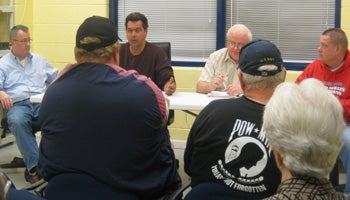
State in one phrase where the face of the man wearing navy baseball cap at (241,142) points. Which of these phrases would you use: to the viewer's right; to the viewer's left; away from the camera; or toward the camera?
away from the camera

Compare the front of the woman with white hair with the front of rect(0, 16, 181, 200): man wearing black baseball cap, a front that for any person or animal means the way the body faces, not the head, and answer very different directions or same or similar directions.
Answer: same or similar directions

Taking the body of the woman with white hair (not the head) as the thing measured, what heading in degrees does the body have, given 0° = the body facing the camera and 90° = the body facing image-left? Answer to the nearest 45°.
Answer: approximately 180°

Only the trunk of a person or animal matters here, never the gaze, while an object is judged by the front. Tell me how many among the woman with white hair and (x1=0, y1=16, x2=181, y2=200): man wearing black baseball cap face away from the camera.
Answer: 2

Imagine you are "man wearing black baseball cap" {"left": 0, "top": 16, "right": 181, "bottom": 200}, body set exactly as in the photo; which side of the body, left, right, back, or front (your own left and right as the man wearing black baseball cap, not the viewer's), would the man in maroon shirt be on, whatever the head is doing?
front

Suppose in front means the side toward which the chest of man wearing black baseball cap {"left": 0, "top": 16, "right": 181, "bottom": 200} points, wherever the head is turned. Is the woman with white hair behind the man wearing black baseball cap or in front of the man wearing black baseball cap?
behind

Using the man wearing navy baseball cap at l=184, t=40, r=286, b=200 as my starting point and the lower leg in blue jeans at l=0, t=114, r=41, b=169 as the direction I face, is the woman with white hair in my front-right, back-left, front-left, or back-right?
back-left

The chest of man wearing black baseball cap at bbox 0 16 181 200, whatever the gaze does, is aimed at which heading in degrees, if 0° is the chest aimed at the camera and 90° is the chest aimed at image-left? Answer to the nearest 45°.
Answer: approximately 180°

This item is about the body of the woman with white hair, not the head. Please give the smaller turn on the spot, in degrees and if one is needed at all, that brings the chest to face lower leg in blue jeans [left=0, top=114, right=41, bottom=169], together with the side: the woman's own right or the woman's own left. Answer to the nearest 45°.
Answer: approximately 45° to the woman's own left
